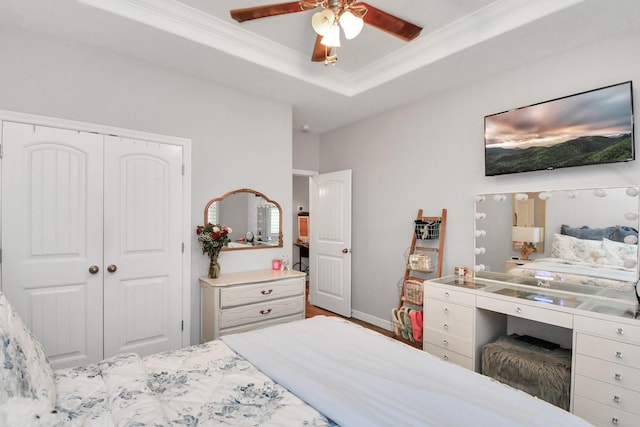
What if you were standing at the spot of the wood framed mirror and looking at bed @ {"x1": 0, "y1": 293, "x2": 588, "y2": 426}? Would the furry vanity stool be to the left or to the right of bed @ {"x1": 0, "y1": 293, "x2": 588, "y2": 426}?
left

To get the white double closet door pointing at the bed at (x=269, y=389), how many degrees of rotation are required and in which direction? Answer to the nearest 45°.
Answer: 0° — it already faces it

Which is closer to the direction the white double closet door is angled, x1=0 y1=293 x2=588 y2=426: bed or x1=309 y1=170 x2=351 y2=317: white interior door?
the bed

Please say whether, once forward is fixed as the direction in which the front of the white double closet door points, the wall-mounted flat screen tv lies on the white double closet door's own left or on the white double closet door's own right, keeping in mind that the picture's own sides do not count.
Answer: on the white double closet door's own left

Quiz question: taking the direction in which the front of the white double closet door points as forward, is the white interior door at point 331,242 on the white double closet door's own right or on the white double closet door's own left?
on the white double closet door's own left

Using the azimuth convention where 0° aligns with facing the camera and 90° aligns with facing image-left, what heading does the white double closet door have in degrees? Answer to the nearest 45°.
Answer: approximately 0°

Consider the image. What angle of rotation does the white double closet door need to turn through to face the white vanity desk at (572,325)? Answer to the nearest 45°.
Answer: approximately 45° to its left
